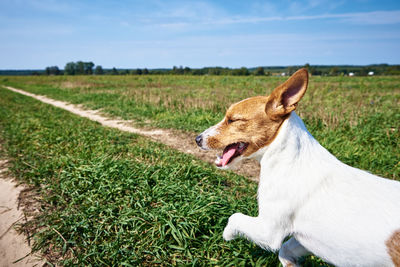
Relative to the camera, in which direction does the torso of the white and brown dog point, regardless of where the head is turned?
to the viewer's left
